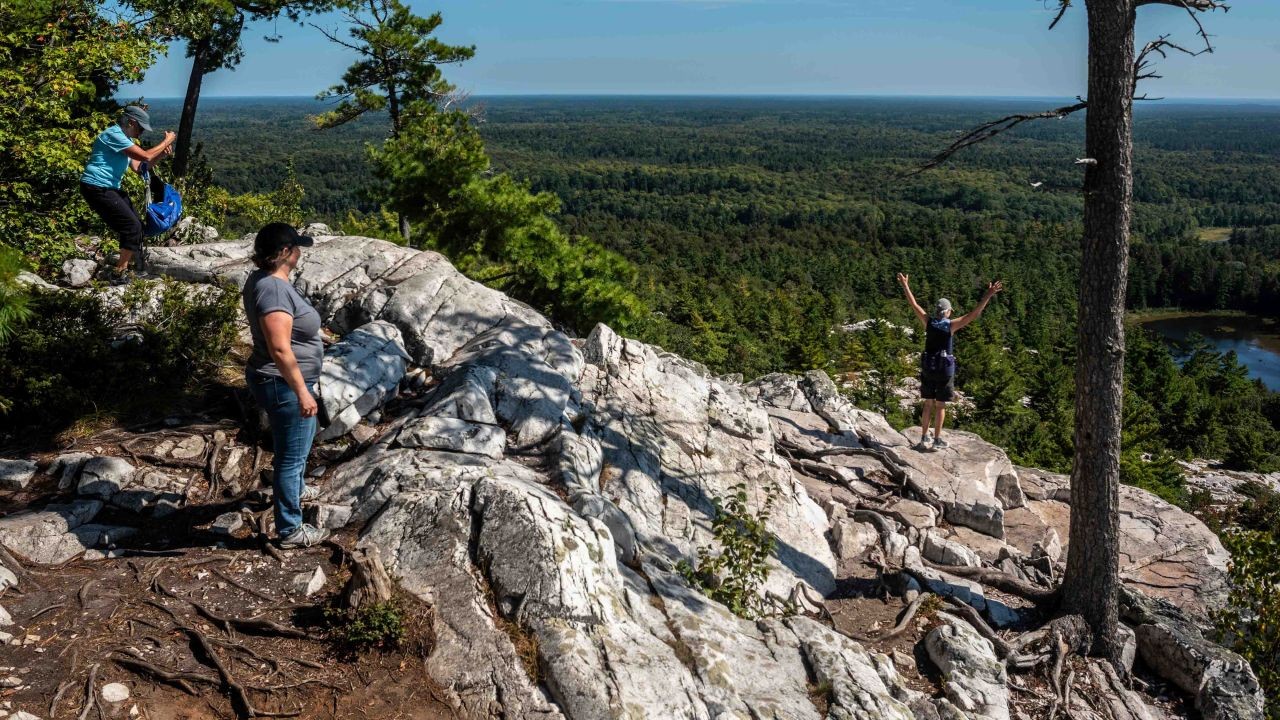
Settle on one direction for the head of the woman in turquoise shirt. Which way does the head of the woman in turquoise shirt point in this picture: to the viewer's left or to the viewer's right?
to the viewer's right

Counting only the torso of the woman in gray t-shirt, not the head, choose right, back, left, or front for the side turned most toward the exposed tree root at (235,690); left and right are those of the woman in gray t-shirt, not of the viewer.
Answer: right

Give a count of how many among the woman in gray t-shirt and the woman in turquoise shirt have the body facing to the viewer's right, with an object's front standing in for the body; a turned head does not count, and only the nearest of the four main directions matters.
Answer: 2

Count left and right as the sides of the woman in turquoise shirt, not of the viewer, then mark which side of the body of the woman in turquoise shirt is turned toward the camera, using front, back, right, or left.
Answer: right

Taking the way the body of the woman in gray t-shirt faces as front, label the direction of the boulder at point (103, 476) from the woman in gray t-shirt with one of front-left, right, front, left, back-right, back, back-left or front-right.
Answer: back-left

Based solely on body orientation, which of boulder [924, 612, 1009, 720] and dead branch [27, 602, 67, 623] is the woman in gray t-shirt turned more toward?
the boulder

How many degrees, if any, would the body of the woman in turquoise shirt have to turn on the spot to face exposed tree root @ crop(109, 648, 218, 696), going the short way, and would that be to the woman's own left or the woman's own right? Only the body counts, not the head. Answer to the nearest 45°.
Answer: approximately 90° to the woman's own right

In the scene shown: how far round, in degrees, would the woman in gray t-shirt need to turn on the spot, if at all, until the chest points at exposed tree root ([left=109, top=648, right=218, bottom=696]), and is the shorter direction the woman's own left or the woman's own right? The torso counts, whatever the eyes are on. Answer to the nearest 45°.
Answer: approximately 135° to the woman's own right

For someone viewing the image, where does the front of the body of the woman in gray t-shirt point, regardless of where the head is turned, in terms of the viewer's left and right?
facing to the right of the viewer

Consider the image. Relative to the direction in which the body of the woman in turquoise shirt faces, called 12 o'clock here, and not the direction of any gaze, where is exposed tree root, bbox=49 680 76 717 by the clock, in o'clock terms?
The exposed tree root is roughly at 3 o'clock from the woman in turquoise shirt.
